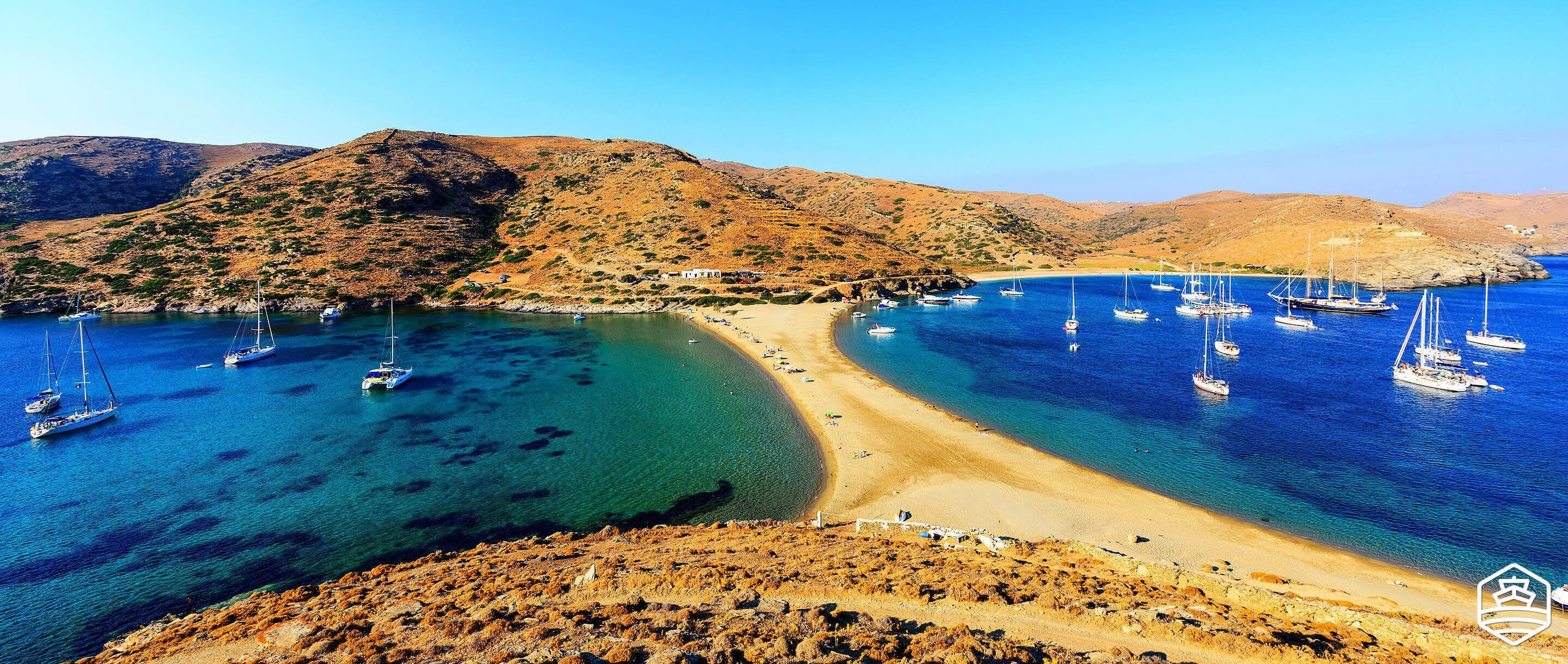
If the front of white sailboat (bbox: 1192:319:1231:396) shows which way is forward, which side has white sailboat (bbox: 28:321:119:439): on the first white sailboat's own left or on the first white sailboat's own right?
on the first white sailboat's own left

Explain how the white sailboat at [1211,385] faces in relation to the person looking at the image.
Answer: facing away from the viewer and to the left of the viewer

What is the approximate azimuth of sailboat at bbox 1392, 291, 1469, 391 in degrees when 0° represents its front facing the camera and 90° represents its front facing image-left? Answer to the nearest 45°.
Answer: approximately 135°

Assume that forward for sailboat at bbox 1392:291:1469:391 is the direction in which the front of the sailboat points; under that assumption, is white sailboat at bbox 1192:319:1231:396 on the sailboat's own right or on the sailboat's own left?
on the sailboat's own left

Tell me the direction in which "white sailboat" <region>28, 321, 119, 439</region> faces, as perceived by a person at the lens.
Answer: facing away from the viewer and to the right of the viewer

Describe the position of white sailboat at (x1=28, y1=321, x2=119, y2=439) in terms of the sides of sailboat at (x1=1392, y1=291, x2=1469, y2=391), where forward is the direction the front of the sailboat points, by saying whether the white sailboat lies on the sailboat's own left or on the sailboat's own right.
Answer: on the sailboat's own left

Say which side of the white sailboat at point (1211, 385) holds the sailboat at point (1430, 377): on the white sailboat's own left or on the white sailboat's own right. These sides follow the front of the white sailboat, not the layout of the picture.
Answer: on the white sailboat's own right
